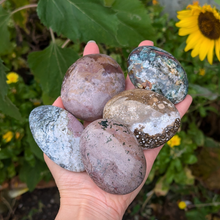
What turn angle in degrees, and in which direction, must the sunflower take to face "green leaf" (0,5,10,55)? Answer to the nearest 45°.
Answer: approximately 90° to its right

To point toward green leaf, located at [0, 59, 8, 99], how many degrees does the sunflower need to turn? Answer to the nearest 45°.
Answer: approximately 45° to its right

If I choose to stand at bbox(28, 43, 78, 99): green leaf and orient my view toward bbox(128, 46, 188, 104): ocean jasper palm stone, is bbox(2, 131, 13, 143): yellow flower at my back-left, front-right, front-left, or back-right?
back-right

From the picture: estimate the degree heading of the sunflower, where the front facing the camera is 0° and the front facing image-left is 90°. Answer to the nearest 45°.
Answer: approximately 0°
